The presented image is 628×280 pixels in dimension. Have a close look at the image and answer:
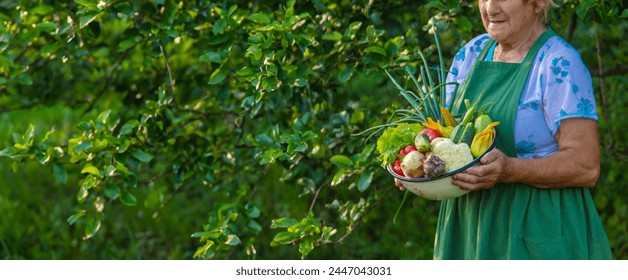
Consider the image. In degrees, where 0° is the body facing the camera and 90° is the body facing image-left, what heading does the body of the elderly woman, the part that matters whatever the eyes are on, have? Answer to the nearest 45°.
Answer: approximately 45°

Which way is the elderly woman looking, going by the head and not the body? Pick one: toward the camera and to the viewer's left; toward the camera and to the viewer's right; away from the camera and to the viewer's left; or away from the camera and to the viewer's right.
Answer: toward the camera and to the viewer's left
